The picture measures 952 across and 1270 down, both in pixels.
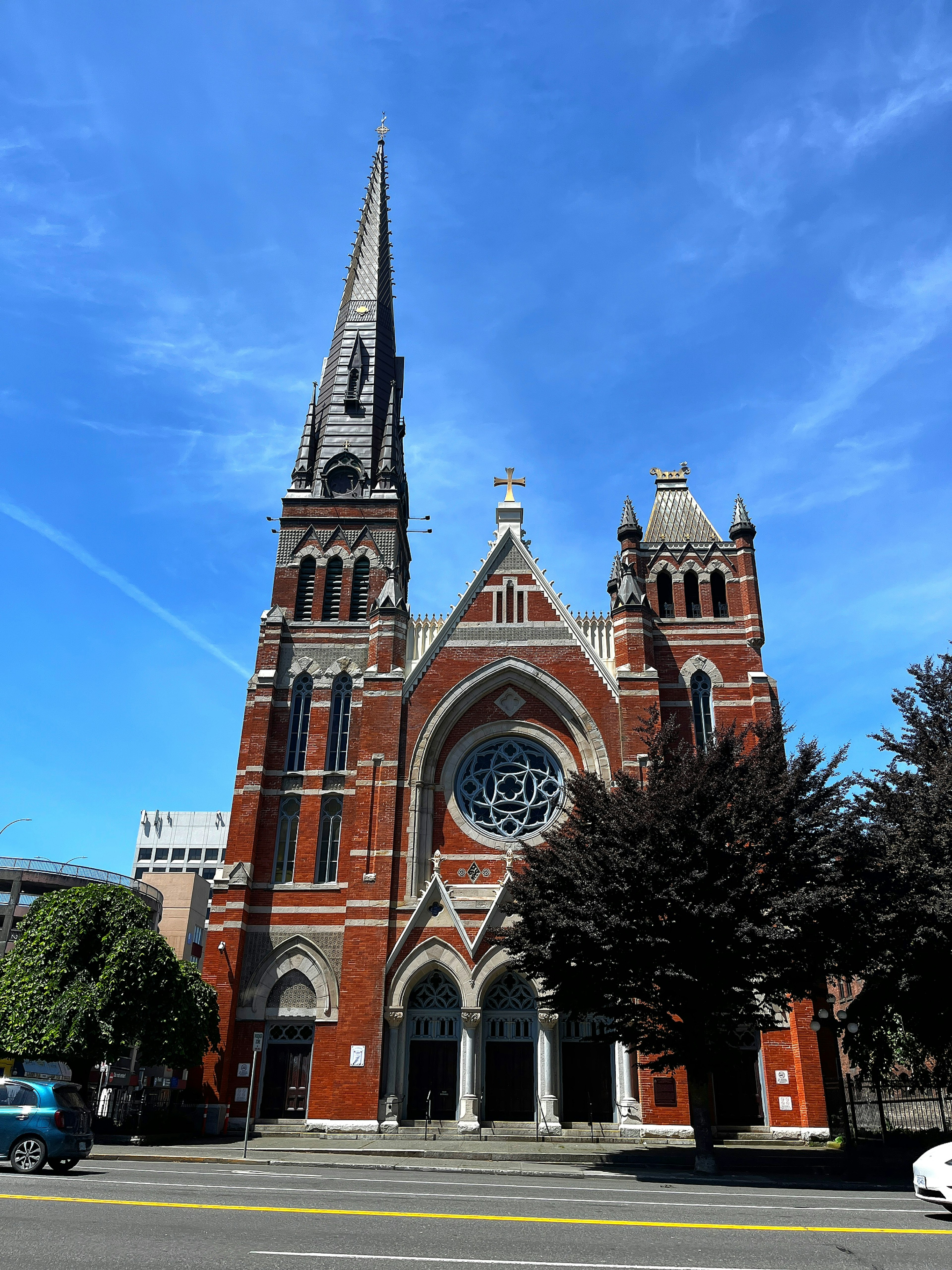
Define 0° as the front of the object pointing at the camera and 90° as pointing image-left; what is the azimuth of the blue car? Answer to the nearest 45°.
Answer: approximately 135°

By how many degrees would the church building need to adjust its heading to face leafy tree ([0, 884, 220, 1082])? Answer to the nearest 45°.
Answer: approximately 45° to its right

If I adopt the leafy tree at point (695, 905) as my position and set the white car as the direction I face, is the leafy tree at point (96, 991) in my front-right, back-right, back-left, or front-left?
back-right

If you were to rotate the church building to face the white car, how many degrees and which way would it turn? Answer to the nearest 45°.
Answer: approximately 45° to its left

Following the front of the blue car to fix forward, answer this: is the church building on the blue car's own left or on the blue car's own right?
on the blue car's own right

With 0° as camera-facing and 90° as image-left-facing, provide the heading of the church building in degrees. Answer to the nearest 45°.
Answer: approximately 0°

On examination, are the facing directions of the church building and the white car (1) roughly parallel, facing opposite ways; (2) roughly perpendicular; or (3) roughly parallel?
roughly perpendicular

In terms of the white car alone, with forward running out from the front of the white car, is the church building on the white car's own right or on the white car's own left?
on the white car's own right

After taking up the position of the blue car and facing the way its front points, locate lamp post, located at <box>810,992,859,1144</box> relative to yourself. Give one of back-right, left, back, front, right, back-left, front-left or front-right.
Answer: back-right

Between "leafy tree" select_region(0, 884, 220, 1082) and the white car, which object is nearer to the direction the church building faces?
the white car

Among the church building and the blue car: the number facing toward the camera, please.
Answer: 1

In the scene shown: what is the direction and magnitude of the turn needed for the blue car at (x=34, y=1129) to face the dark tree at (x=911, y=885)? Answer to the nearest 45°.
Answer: approximately 135° to its right
